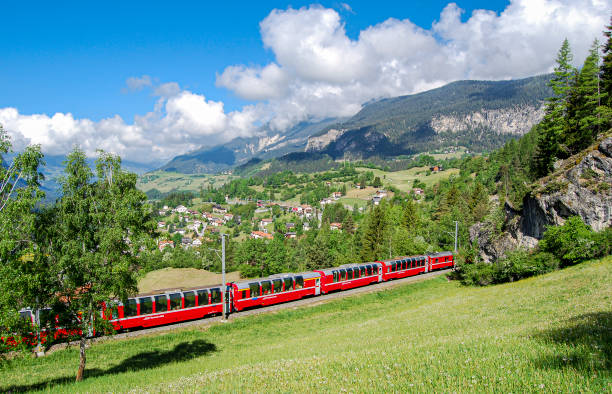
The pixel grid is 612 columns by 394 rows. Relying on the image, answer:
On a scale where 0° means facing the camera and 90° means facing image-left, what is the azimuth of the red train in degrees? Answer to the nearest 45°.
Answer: approximately 45°

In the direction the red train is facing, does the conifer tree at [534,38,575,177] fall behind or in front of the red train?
behind
